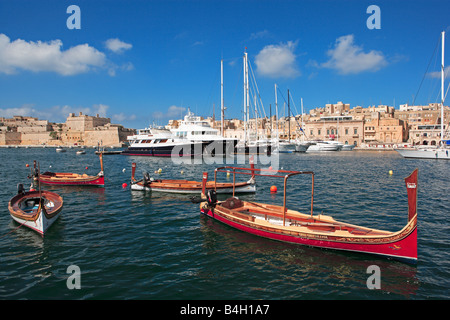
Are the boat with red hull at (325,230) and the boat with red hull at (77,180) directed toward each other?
no

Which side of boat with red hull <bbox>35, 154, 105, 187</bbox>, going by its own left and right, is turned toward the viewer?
right

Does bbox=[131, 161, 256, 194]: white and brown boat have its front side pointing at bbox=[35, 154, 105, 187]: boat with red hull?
no

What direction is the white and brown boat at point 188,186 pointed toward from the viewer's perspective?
to the viewer's right

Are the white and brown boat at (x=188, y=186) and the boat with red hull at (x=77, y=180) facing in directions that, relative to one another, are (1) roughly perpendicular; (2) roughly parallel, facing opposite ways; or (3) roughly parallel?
roughly parallel

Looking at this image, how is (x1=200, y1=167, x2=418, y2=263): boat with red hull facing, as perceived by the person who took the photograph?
facing the viewer and to the right of the viewer

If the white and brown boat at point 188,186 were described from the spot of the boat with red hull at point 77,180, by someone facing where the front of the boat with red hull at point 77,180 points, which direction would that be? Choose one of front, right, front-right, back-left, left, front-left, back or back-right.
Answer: front-right

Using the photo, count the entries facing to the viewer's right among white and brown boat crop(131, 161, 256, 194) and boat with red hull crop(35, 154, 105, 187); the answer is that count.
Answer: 2

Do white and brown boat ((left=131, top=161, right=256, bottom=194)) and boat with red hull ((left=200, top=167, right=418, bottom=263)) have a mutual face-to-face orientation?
no

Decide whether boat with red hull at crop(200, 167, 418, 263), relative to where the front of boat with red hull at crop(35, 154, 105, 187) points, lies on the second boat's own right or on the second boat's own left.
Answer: on the second boat's own right

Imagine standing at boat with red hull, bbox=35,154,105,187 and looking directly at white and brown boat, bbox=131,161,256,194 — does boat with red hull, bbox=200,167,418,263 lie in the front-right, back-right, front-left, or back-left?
front-right

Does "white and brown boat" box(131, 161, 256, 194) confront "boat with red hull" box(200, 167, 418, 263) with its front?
no

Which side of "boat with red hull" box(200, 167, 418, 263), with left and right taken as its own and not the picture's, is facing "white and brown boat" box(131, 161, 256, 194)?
back
